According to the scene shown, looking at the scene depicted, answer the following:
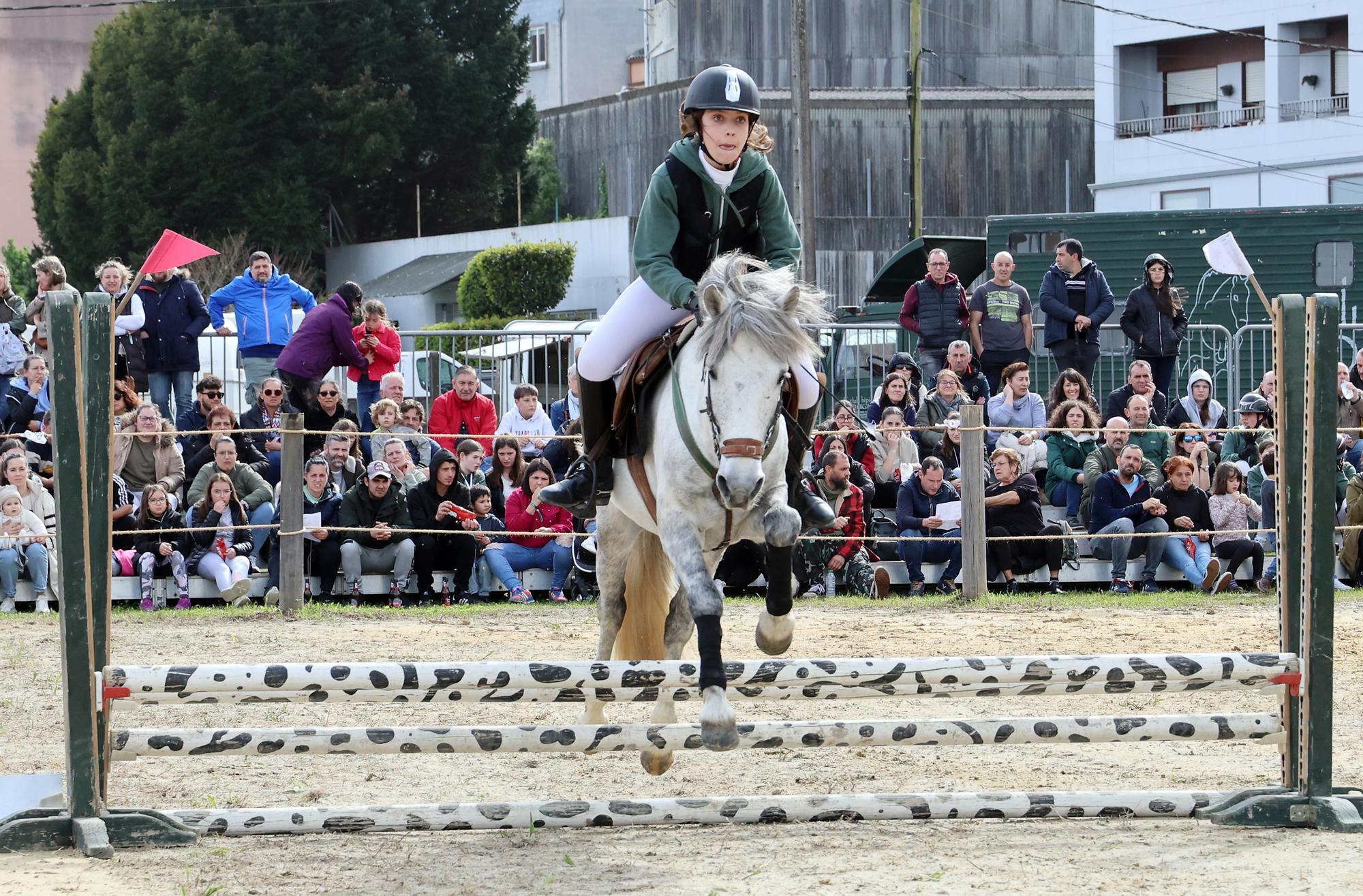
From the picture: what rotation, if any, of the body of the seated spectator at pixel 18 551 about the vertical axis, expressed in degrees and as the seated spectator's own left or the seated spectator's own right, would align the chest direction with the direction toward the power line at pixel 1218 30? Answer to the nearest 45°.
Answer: approximately 135° to the seated spectator's own left

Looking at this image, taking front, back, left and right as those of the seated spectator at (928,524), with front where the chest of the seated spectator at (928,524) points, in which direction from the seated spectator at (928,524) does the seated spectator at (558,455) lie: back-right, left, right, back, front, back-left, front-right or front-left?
right

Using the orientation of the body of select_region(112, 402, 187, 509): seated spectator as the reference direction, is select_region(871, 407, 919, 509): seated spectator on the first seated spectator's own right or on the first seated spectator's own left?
on the first seated spectator's own left

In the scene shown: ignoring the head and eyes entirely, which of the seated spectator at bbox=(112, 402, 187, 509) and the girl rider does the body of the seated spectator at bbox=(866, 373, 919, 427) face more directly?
the girl rider

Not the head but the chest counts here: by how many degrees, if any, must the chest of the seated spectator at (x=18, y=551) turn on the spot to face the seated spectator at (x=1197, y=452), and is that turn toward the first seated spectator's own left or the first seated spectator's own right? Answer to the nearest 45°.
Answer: approximately 90° to the first seated spectator's own left

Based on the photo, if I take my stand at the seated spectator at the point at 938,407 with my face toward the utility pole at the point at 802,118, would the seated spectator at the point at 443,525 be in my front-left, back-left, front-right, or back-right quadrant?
back-left

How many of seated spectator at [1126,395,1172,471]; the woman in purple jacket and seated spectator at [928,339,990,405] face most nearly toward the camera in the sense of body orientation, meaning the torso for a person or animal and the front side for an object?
2

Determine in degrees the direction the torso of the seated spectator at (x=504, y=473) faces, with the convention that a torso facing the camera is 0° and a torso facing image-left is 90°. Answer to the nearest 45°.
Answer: approximately 0°

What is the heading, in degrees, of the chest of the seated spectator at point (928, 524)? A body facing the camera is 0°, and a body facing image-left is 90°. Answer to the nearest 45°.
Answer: approximately 0°
